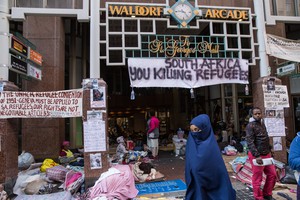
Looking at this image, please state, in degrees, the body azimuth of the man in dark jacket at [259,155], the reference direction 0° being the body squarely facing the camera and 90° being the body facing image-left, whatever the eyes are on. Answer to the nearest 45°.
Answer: approximately 315°

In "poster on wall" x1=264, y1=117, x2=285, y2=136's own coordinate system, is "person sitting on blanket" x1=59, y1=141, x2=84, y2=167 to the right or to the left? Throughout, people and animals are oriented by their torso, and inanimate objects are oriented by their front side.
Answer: on its right

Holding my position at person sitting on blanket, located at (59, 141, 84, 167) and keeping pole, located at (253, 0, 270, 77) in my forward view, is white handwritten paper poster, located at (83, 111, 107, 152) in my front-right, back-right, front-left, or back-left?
front-right

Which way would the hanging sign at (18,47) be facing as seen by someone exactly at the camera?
facing the viewer and to the right of the viewer

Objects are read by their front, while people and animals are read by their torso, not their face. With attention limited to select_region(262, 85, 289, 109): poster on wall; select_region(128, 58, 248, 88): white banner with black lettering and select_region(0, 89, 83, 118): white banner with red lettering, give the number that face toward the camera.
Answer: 3

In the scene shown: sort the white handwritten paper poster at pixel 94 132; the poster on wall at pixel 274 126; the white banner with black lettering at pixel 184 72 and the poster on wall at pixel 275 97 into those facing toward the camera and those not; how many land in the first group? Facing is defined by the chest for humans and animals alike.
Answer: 4

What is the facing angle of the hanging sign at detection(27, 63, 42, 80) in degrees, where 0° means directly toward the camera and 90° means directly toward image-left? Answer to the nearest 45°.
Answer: approximately 315°

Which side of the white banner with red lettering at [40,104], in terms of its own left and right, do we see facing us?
front

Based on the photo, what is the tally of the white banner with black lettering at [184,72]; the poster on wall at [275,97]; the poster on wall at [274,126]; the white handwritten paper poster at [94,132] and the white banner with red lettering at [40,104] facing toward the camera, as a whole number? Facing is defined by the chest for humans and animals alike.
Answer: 5

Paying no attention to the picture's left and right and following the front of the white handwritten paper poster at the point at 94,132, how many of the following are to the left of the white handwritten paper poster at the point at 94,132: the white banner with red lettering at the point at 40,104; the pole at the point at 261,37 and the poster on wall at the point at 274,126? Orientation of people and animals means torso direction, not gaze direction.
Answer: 2

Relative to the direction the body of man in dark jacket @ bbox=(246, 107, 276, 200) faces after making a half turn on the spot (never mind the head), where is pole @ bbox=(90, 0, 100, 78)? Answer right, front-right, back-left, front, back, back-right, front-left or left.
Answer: front-left

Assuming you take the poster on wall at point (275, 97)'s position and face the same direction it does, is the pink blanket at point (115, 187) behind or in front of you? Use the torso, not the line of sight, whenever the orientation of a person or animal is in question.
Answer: in front

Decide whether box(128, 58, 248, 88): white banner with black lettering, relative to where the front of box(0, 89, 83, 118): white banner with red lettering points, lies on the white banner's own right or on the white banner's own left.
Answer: on the white banner's own left

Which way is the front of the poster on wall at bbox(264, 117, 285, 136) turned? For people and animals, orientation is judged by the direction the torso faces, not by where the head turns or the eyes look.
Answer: toward the camera

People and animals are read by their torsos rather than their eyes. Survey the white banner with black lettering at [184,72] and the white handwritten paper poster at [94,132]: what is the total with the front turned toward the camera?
2
